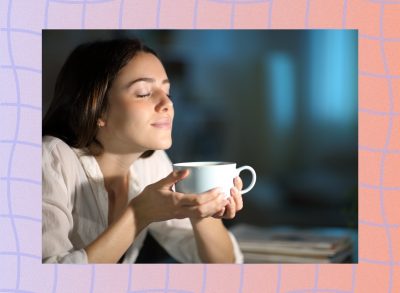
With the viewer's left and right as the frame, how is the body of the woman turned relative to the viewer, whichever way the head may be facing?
facing the viewer and to the right of the viewer
